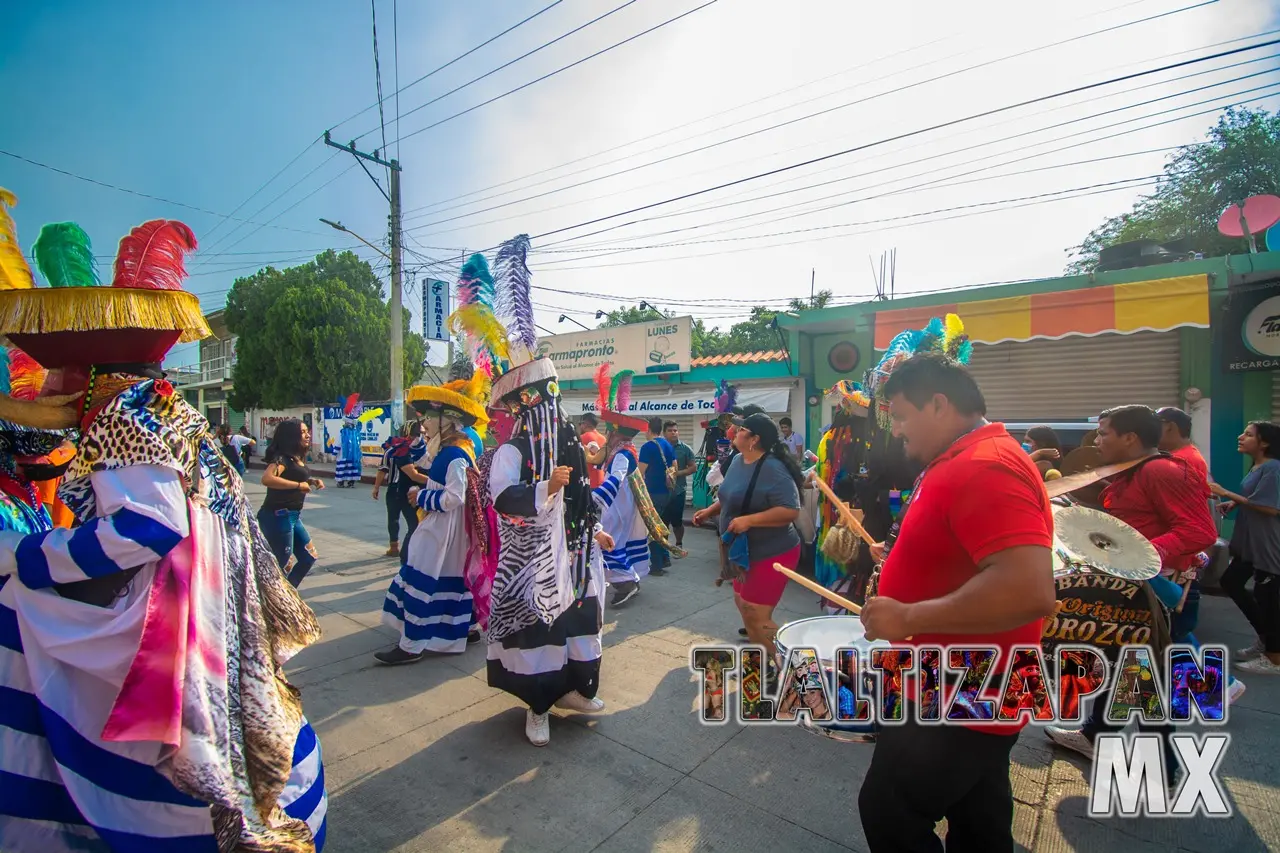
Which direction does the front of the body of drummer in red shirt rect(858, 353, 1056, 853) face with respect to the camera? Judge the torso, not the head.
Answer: to the viewer's left

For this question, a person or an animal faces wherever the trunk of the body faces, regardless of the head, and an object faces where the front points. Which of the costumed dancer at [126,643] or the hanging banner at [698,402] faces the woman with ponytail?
the hanging banner

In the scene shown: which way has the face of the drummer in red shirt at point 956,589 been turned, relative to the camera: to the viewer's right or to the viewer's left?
to the viewer's left

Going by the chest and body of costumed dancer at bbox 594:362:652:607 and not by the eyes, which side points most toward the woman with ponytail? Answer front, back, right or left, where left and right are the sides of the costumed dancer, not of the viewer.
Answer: left

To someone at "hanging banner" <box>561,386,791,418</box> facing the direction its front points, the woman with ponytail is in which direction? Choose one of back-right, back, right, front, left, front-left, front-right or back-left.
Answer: front

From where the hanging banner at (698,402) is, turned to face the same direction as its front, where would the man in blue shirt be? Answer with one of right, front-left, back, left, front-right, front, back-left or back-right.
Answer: front

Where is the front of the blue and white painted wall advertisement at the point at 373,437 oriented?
toward the camera

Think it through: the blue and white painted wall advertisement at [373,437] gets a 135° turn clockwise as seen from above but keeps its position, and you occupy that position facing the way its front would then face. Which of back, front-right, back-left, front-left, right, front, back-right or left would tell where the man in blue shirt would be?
back-left

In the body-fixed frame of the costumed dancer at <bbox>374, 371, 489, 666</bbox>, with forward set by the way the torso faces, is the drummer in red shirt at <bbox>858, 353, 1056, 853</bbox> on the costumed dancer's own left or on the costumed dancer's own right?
on the costumed dancer's own left

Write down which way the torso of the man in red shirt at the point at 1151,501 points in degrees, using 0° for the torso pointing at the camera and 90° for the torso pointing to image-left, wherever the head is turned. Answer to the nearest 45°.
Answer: approximately 90°

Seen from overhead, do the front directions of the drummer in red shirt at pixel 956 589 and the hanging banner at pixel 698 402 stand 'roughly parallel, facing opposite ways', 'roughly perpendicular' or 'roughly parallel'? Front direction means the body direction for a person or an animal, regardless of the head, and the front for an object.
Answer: roughly perpendicular

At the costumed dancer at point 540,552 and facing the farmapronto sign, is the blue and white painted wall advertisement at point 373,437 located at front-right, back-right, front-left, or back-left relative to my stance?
front-left

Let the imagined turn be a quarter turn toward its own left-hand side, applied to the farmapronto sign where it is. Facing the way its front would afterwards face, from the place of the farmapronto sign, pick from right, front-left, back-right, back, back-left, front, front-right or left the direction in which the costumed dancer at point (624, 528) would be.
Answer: front-right

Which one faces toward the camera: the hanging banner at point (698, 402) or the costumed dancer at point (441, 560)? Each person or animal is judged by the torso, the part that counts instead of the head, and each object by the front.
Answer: the hanging banner

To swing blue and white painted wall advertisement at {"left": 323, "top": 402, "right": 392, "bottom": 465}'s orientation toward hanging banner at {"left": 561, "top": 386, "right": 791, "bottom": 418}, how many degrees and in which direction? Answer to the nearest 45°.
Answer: approximately 45° to its left

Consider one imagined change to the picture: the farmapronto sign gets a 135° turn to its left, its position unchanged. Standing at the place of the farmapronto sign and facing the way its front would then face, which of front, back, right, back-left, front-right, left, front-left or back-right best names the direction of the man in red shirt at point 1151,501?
right
